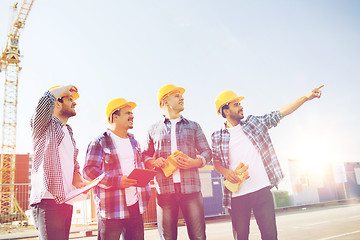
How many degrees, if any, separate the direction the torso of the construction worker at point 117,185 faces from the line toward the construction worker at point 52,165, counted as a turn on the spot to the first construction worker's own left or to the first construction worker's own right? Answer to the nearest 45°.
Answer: approximately 90° to the first construction worker's own right

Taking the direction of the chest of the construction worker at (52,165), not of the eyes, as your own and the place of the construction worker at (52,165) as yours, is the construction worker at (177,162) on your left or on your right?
on your left

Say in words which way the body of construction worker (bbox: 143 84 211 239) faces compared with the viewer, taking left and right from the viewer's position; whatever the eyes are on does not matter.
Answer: facing the viewer

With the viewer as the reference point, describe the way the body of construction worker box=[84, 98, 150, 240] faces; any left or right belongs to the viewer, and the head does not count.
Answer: facing the viewer and to the right of the viewer

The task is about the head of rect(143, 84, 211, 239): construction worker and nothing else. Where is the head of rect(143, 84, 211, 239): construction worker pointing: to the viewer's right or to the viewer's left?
to the viewer's right

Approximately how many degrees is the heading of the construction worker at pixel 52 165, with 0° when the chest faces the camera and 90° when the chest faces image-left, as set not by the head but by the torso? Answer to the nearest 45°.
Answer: approximately 315°

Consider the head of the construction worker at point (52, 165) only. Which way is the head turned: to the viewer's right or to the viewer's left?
to the viewer's right

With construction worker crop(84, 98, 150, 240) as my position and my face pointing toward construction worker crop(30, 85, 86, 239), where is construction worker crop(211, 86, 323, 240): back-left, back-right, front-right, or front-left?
back-left

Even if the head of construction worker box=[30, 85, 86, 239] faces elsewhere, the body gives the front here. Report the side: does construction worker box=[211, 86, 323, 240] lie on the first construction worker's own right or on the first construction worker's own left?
on the first construction worker's own left

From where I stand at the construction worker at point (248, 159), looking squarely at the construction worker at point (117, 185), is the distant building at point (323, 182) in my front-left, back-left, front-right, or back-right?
back-right

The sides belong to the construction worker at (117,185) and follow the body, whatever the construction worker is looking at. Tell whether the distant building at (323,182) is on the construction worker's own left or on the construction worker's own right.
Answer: on the construction worker's own left

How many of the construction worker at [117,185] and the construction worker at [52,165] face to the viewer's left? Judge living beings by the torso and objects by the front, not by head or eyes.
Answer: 0

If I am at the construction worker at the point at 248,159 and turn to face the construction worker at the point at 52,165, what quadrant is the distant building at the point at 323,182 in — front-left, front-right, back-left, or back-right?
back-right

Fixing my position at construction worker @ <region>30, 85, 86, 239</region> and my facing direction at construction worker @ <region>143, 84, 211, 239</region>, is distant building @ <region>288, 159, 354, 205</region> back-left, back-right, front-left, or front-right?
front-left

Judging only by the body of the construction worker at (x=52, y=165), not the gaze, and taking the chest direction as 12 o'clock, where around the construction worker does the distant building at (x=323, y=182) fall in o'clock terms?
The distant building is roughly at 9 o'clock from the construction worker.
